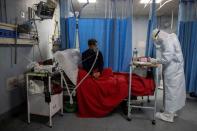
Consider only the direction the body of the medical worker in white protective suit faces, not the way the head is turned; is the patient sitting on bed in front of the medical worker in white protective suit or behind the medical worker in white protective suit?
in front

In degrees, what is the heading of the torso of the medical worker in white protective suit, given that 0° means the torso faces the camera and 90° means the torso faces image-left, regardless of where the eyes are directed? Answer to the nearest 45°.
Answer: approximately 90°

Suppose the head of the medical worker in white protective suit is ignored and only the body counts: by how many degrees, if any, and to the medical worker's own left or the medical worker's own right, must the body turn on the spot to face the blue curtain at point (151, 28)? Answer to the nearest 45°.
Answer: approximately 45° to the medical worker's own right

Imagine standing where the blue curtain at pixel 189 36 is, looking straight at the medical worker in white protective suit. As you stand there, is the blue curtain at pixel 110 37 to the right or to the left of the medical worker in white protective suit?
right

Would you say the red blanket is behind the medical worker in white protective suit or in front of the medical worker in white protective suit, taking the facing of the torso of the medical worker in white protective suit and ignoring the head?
in front

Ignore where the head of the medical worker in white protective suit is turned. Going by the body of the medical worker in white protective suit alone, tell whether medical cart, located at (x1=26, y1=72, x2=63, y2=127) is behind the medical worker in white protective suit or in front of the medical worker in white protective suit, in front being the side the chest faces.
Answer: in front

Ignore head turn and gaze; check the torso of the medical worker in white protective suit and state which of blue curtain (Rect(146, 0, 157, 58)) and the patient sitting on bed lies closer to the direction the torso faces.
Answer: the patient sitting on bed
